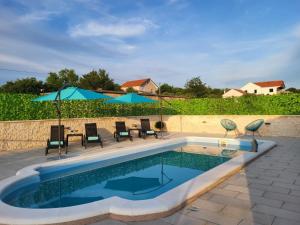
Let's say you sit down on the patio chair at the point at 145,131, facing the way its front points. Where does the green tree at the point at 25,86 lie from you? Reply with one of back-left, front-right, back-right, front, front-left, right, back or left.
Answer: back

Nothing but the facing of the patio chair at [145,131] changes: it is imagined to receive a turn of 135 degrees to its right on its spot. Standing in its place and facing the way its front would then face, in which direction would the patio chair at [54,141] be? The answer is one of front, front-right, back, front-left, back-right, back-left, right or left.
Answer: front-left

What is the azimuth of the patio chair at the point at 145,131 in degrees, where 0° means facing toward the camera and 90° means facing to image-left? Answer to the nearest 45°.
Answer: approximately 315°

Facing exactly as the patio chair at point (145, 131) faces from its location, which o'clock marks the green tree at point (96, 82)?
The green tree is roughly at 7 o'clock from the patio chair.
